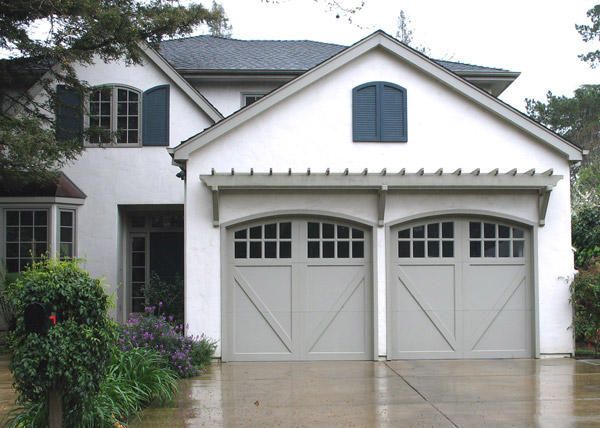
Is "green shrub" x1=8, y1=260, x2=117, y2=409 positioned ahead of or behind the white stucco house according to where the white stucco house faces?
ahead

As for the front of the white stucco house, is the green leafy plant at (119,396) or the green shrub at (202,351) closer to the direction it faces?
the green leafy plant

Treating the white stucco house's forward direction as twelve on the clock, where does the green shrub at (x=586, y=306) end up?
The green shrub is roughly at 9 o'clock from the white stucco house.

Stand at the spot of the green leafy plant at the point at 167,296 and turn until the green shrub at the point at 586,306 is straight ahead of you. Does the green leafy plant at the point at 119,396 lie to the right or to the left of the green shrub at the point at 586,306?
right

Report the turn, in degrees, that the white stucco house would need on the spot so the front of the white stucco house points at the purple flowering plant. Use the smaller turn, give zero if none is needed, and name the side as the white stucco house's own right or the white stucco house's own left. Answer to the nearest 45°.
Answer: approximately 45° to the white stucco house's own right

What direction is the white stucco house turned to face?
toward the camera

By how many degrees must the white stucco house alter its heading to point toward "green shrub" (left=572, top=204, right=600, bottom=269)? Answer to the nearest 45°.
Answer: approximately 135° to its left

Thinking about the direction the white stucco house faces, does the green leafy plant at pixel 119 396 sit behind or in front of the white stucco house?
in front

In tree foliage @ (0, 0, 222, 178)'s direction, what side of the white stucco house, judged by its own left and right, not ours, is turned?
right
